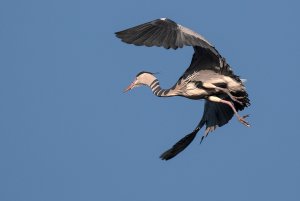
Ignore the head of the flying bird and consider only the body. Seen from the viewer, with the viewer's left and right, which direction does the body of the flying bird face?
facing to the left of the viewer
